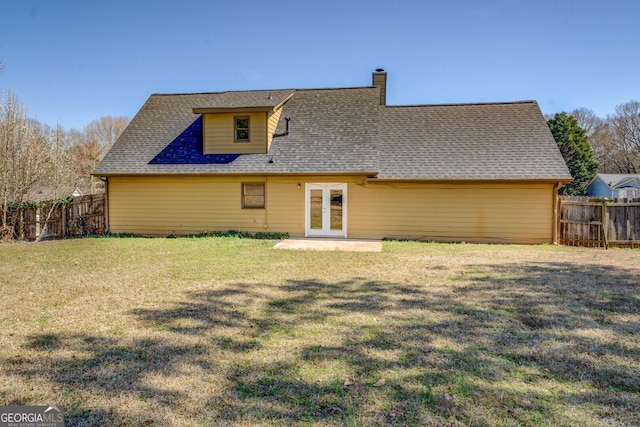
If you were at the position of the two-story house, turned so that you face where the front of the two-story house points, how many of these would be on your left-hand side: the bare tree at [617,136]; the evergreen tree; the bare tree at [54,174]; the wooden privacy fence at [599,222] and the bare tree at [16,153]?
2

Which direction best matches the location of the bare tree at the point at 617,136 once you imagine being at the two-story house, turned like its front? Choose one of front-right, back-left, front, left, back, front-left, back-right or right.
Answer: front-right

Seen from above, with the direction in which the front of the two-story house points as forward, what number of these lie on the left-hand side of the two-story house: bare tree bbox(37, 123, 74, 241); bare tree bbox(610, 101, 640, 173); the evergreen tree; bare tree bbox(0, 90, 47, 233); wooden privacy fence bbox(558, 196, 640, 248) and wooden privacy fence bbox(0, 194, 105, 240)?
3

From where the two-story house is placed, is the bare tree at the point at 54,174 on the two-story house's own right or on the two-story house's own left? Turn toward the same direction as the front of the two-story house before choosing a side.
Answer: on the two-story house's own left

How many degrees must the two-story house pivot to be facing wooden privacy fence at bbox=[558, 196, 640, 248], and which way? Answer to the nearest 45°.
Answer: approximately 90° to its right

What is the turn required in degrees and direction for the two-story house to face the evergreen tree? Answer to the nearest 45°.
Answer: approximately 45° to its right

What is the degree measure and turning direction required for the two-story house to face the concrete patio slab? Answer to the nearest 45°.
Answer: approximately 180°

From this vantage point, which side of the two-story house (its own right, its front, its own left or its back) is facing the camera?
back

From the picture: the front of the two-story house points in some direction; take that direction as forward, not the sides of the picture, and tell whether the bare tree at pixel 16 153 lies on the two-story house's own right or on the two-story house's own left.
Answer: on the two-story house's own left

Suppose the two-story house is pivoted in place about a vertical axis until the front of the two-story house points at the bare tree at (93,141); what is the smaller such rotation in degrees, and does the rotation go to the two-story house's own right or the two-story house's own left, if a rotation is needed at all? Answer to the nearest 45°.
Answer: approximately 45° to the two-story house's own left

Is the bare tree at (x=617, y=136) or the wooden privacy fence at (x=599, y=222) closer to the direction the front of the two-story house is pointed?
the bare tree

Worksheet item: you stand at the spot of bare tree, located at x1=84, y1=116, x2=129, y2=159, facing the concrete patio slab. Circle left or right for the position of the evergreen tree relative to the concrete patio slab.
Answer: left

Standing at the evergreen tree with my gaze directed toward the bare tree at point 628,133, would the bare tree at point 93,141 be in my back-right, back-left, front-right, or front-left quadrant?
back-left

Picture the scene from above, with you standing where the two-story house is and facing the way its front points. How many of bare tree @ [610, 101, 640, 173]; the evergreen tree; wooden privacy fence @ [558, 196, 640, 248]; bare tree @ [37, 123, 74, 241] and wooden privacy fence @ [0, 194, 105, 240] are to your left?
2

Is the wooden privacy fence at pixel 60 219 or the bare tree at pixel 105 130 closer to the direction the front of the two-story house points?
the bare tree

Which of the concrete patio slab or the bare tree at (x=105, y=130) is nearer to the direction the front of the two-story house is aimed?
the bare tree
